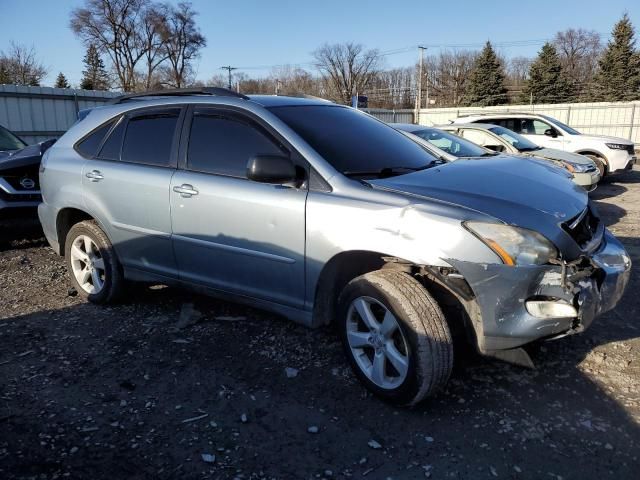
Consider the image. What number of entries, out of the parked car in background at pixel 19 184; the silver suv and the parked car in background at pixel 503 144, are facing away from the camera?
0

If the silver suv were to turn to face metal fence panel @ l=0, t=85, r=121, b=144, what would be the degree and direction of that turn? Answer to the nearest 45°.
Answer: approximately 180°

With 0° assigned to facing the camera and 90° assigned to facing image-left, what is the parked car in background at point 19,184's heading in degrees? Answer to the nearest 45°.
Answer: approximately 315°

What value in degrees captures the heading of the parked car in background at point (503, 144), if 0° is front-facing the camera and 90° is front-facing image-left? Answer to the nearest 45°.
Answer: approximately 315°

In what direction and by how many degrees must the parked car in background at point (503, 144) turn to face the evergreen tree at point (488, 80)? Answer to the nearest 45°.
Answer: approximately 135° to its left

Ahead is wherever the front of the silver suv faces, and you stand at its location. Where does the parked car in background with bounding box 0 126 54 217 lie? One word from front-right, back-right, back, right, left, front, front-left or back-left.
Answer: back

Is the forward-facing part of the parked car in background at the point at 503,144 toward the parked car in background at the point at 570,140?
no

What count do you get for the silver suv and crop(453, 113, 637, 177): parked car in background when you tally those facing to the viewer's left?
0

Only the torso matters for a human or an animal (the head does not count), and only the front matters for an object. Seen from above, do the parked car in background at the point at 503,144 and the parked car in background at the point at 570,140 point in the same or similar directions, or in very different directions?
same or similar directions

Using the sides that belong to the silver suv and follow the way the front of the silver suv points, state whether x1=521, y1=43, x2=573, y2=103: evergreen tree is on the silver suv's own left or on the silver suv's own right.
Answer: on the silver suv's own left

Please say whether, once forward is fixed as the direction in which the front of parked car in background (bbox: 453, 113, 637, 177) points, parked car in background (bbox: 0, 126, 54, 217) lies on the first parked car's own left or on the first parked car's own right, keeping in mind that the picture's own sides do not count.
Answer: on the first parked car's own right

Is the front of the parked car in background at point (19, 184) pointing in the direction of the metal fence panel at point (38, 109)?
no

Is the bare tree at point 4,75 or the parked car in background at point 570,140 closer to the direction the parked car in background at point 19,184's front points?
the parked car in background

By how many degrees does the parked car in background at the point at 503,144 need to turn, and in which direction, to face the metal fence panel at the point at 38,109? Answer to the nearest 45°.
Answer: approximately 135° to its right

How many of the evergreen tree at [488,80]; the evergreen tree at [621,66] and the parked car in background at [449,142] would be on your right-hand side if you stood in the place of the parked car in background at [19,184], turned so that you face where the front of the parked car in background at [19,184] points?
0

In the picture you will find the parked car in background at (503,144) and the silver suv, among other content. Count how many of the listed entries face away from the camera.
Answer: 0

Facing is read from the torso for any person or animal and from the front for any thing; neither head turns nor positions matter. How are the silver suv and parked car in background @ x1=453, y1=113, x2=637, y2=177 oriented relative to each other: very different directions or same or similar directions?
same or similar directions
